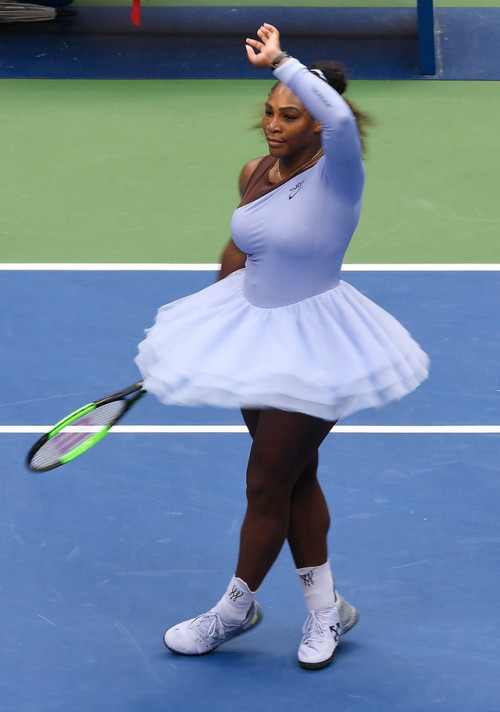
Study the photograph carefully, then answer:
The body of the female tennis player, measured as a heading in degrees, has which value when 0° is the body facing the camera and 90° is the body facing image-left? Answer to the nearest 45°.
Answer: approximately 45°
